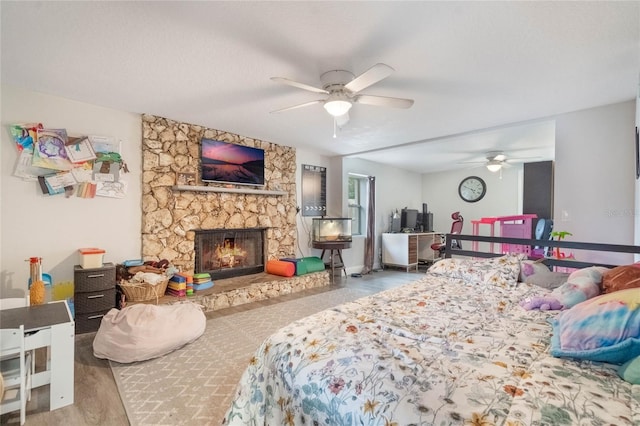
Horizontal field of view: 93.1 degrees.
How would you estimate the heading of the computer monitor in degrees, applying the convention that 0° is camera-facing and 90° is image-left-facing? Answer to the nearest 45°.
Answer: approximately 315°

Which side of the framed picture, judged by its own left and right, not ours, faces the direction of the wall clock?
left

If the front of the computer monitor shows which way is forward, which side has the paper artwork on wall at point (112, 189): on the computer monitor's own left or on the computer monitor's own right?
on the computer monitor's own right

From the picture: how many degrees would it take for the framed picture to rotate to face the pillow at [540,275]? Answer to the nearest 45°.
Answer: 0° — it already faces it

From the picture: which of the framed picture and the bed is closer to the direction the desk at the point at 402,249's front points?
the bed

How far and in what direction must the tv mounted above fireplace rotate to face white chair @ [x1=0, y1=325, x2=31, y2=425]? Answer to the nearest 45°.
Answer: approximately 90° to its right
